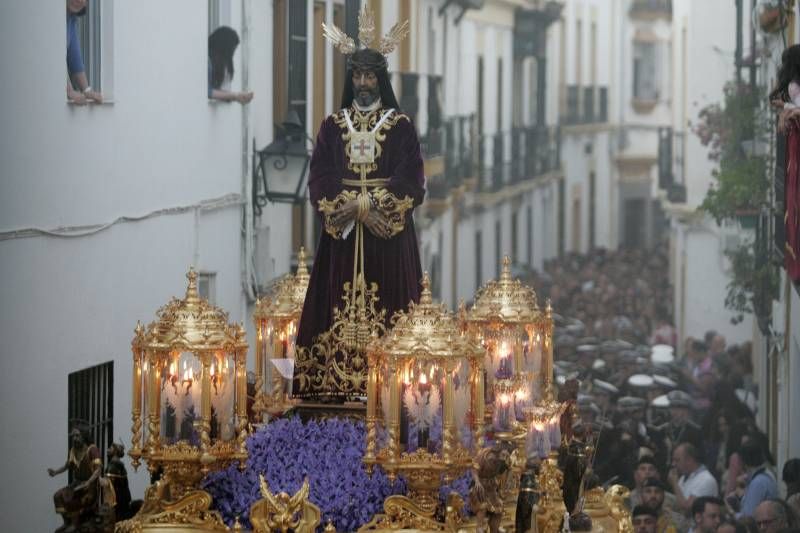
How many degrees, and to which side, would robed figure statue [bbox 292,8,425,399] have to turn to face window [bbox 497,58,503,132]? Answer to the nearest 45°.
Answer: approximately 180°

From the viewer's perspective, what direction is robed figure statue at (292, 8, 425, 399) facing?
toward the camera

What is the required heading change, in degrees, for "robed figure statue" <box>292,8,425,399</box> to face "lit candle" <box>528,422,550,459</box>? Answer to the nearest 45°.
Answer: approximately 45° to its left

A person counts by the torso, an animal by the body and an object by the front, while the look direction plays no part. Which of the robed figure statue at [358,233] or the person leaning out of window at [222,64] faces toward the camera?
the robed figure statue

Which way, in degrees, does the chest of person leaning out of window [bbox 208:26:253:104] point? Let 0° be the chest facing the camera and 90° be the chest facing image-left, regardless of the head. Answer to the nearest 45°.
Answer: approximately 270°

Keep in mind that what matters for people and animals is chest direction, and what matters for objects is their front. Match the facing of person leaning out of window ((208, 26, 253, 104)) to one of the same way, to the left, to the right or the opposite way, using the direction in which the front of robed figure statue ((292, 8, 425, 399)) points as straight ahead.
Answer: to the left
